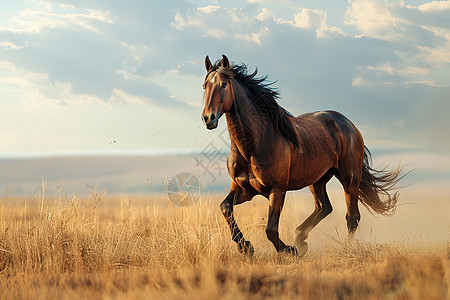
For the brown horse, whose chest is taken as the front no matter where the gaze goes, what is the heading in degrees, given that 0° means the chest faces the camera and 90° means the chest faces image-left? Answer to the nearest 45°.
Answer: approximately 45°
